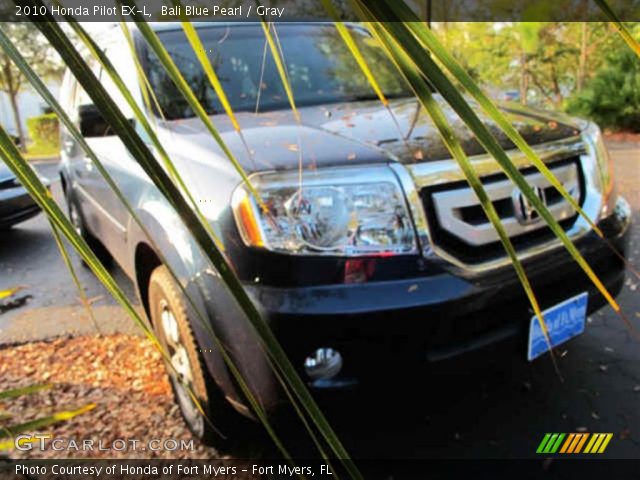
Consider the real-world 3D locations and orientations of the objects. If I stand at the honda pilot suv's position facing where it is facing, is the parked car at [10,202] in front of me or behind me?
behind

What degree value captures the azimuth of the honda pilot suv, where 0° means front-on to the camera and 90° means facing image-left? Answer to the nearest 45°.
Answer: approximately 315°
